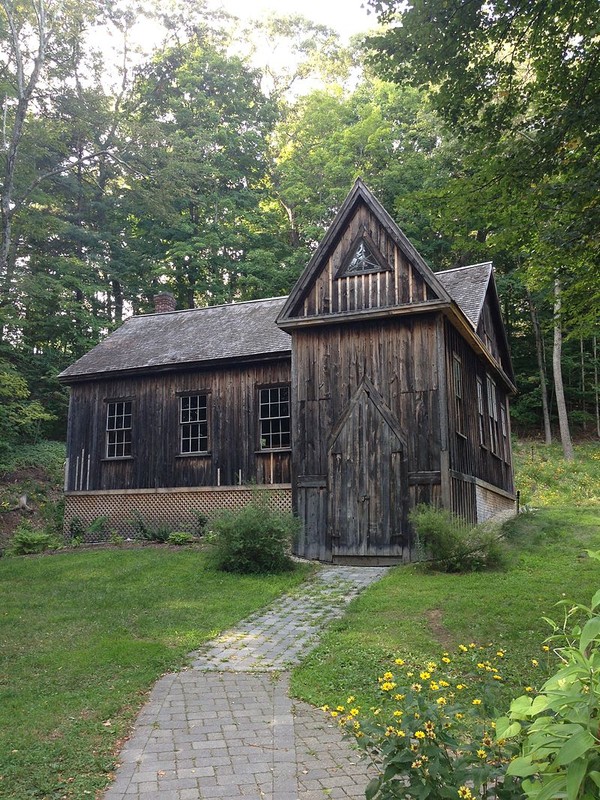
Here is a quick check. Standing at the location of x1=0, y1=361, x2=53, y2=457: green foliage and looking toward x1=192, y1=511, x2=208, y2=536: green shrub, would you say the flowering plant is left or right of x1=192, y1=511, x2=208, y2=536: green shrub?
right

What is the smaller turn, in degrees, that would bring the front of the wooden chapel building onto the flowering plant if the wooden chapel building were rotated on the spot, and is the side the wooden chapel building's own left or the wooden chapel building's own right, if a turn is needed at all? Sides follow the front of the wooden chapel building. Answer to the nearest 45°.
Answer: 0° — it already faces it

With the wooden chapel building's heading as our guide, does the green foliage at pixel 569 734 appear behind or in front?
in front

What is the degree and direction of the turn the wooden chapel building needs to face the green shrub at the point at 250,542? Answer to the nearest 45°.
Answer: approximately 45° to its right

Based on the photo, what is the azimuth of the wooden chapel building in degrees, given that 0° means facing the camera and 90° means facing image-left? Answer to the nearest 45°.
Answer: approximately 0°

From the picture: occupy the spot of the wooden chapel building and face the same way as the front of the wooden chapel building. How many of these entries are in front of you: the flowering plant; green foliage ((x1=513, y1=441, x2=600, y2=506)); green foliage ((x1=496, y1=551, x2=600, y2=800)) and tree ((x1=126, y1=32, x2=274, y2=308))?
2

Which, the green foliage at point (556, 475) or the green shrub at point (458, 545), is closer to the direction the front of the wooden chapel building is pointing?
the green shrub

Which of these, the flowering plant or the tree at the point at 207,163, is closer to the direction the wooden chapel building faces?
the flowering plant

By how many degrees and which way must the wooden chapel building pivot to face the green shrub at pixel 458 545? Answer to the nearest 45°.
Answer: approximately 45° to its left

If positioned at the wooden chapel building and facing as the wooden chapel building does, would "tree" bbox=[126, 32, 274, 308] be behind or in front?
behind
